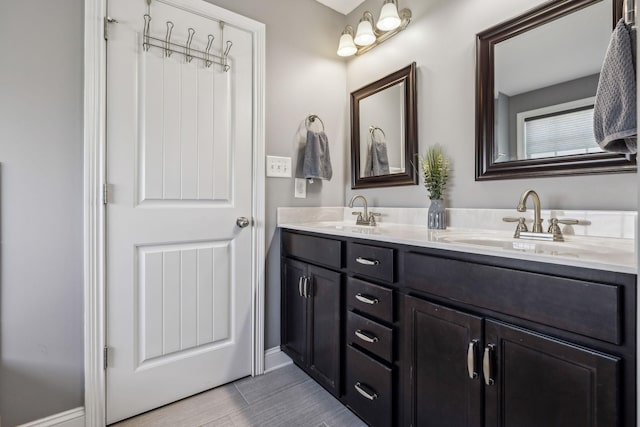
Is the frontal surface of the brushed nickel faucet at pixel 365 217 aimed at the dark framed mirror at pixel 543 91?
no

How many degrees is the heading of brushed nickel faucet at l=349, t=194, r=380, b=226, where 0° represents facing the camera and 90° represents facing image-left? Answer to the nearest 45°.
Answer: approximately 45°

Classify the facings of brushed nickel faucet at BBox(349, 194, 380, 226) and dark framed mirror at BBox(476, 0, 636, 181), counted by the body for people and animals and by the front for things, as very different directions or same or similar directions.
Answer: same or similar directions

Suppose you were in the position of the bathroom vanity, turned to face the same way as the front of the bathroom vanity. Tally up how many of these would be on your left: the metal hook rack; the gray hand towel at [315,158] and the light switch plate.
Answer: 0

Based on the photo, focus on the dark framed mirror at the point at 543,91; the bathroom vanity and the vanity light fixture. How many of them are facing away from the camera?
0

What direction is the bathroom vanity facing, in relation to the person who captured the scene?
facing the viewer and to the left of the viewer

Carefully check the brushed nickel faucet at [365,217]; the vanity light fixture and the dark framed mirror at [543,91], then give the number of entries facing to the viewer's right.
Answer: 0

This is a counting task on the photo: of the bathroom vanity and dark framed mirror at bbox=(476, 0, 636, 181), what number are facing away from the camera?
0

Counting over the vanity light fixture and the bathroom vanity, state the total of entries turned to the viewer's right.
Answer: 0

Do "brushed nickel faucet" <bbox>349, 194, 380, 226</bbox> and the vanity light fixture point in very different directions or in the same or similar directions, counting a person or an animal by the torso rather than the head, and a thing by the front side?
same or similar directions

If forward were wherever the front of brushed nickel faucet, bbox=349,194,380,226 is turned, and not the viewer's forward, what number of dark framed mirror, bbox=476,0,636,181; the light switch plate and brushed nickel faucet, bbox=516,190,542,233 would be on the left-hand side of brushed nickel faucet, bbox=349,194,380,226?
2

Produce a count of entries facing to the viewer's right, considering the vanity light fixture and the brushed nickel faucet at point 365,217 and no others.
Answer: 0

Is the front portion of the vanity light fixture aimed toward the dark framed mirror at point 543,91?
no

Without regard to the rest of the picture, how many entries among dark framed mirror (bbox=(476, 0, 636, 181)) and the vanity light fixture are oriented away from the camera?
0

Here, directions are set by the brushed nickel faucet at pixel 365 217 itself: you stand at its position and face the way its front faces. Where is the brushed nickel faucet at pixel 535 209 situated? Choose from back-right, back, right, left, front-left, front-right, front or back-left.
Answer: left

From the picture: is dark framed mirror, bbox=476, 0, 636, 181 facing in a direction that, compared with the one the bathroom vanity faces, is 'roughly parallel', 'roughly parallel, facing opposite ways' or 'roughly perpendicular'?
roughly parallel

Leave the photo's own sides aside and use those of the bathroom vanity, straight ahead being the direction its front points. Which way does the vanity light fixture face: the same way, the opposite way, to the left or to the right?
the same way
